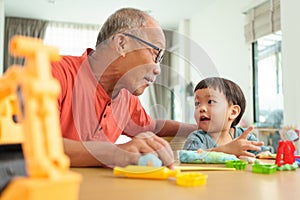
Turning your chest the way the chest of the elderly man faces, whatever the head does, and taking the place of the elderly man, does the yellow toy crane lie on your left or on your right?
on your right

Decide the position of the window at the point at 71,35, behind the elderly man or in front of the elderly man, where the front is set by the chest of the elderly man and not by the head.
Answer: behind

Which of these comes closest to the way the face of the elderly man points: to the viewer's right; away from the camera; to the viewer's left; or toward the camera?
to the viewer's right

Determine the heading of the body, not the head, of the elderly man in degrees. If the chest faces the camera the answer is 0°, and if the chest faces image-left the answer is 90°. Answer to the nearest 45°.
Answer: approximately 315°

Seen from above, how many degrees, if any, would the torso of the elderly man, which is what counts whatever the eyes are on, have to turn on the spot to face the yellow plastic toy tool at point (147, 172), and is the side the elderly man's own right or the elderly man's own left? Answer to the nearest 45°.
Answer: approximately 45° to the elderly man's own right

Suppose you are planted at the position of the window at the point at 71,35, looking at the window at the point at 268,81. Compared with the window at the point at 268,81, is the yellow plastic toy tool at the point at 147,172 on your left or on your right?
right

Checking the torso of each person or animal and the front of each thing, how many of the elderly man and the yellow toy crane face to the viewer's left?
0

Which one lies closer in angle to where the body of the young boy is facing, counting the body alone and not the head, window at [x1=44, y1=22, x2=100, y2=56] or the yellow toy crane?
the yellow toy crane

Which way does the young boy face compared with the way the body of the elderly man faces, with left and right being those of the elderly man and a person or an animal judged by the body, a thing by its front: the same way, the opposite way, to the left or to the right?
to the right
